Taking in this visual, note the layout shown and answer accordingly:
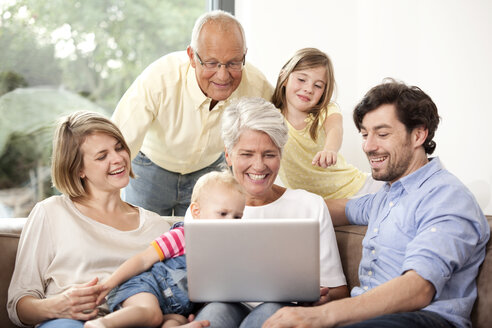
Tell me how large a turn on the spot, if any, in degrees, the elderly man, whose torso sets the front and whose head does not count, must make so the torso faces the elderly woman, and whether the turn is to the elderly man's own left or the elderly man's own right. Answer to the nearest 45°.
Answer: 0° — they already face them

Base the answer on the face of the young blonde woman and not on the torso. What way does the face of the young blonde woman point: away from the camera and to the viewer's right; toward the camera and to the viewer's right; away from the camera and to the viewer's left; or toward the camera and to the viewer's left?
toward the camera and to the viewer's right

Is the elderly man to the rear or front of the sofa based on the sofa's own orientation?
to the rear

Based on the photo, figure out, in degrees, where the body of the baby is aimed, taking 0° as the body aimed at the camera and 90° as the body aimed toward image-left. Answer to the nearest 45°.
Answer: approximately 315°

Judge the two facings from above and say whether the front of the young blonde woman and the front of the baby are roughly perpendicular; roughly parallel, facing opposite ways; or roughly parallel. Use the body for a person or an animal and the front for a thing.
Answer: roughly parallel

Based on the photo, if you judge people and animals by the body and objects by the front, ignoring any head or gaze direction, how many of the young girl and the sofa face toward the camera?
2

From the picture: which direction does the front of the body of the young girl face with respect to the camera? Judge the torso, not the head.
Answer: toward the camera

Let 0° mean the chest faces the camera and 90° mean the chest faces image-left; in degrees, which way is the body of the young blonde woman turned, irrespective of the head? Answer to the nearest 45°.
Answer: approximately 315°

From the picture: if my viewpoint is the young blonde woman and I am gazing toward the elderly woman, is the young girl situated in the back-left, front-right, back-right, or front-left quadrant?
front-left

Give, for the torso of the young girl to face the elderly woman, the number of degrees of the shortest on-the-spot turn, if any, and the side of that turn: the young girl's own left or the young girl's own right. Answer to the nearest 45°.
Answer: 0° — they already face them

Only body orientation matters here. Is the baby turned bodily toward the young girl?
no

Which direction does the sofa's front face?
toward the camera

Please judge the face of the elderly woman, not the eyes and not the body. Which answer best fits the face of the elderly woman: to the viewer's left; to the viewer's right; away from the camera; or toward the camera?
toward the camera

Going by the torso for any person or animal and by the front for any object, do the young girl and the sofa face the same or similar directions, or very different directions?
same or similar directions

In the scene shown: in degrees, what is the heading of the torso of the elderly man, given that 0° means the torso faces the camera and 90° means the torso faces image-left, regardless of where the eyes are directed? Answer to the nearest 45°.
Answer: approximately 315°

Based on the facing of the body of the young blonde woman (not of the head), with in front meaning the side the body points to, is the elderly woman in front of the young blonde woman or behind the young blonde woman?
in front
